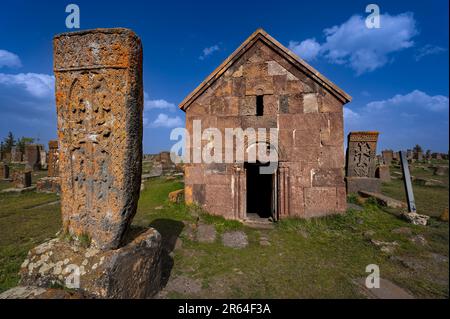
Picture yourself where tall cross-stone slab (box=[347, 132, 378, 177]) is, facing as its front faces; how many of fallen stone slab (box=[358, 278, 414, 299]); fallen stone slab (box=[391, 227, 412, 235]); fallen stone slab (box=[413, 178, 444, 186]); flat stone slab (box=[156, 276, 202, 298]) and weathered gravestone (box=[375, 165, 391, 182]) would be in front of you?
3

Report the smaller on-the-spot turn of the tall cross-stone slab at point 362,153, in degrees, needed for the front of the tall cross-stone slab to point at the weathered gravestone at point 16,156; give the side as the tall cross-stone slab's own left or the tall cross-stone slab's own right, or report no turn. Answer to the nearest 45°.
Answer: approximately 90° to the tall cross-stone slab's own right

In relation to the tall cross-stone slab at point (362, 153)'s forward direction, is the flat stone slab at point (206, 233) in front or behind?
in front

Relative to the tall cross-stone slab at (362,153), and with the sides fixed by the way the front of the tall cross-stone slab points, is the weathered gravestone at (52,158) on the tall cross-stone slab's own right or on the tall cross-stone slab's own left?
on the tall cross-stone slab's own right

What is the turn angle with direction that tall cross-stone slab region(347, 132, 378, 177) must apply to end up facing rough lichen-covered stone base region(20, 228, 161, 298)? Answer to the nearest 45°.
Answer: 0° — it already faces it

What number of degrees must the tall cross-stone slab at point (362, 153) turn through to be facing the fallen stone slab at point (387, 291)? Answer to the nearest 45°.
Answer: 0° — it already faces it

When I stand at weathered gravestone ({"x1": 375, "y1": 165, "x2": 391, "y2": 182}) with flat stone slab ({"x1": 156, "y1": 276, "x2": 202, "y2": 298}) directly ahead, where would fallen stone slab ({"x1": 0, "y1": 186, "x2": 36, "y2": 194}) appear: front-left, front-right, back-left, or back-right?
front-right

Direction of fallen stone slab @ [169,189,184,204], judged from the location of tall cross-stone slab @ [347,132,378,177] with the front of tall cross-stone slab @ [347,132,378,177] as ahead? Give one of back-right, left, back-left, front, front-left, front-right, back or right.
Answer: front-right

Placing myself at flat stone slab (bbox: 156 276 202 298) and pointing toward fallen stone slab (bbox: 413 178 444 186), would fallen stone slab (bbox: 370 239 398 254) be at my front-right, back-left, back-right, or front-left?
front-right

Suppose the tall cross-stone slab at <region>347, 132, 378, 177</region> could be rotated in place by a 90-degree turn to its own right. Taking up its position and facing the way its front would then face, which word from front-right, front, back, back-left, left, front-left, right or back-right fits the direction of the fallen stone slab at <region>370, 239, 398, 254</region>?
left

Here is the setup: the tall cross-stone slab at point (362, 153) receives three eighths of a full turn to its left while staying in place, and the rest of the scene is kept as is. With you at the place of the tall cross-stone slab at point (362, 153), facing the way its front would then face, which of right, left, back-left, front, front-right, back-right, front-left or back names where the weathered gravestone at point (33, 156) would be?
back-left

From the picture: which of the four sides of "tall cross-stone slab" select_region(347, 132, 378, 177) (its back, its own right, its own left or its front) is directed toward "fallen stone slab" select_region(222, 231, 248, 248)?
front

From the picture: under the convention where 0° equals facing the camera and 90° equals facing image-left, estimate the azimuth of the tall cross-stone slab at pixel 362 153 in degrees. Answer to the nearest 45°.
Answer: approximately 0°
